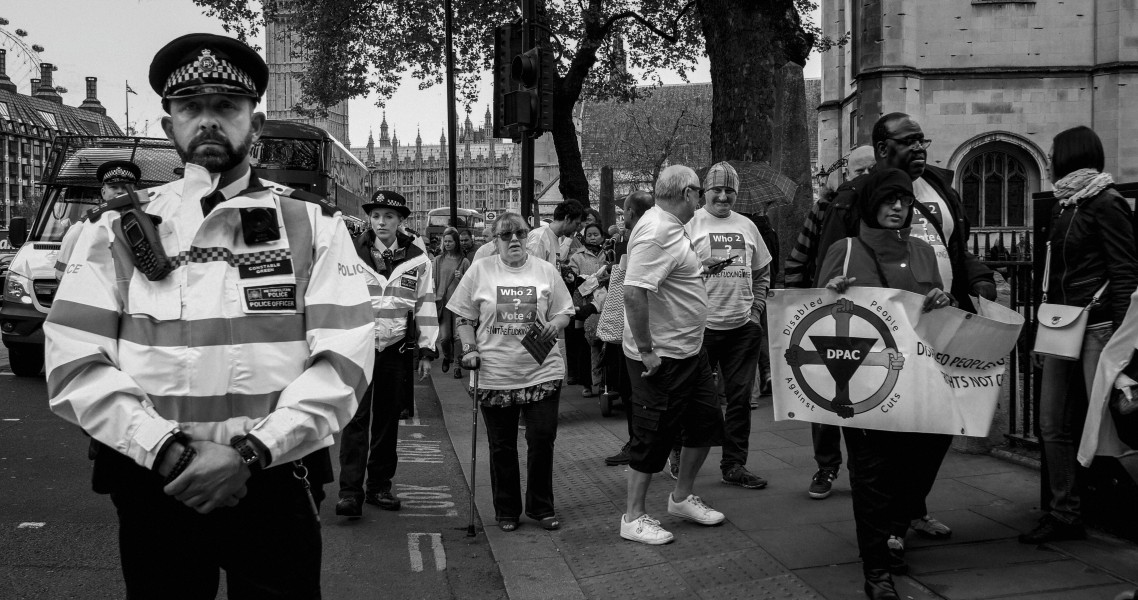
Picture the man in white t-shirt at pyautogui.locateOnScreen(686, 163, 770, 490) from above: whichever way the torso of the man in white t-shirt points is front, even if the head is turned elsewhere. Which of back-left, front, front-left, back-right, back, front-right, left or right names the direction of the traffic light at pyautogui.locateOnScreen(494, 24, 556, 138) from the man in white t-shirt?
back-right

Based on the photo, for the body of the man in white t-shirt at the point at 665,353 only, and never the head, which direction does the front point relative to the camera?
to the viewer's right

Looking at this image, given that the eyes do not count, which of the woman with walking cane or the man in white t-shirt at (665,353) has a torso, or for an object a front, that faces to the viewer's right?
the man in white t-shirt

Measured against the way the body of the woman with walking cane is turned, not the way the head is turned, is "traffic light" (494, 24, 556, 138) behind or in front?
behind

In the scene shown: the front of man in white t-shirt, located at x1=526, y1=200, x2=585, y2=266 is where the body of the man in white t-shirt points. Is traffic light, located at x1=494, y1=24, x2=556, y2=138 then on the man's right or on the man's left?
on the man's right
